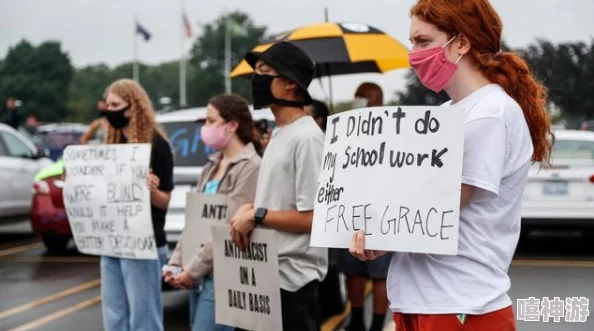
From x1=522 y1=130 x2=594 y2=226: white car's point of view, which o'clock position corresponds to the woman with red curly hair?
The woman with red curly hair is roughly at 6 o'clock from the white car.

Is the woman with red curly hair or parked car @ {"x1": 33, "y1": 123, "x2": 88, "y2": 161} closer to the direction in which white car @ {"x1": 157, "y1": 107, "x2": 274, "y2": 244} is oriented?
the parked car

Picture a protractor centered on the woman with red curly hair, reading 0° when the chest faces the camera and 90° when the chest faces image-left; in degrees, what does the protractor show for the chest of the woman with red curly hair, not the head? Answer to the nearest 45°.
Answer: approximately 90°

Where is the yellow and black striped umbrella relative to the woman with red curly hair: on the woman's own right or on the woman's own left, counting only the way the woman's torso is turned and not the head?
on the woman's own right

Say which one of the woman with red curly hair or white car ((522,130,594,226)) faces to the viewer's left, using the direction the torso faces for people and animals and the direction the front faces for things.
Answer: the woman with red curly hair

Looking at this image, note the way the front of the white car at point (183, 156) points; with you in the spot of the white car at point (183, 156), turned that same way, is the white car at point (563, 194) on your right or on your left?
on your right

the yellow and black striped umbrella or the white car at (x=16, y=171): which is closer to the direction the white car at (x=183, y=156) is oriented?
the white car

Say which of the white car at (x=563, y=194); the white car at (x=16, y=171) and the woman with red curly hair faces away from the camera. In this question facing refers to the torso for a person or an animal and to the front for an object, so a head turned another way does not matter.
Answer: the white car at (x=563, y=194)

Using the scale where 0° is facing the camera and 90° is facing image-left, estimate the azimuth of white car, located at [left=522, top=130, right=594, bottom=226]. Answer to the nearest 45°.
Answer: approximately 180°
